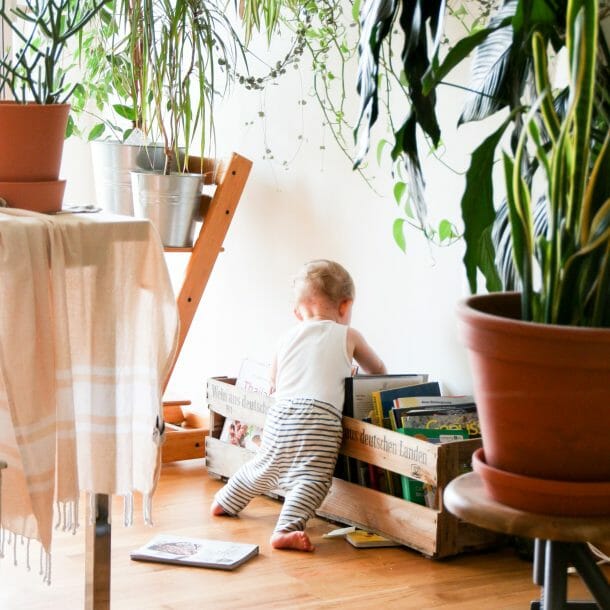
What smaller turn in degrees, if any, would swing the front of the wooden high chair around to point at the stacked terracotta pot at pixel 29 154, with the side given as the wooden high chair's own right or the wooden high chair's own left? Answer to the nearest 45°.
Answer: approximately 45° to the wooden high chair's own left

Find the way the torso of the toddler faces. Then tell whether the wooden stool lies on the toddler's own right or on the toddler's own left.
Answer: on the toddler's own right

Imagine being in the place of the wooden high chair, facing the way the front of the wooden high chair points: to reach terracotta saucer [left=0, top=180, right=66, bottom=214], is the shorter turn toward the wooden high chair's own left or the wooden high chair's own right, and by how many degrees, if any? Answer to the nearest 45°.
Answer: approximately 45° to the wooden high chair's own left

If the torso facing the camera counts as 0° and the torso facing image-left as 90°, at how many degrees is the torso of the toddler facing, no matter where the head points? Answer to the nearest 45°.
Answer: approximately 225°

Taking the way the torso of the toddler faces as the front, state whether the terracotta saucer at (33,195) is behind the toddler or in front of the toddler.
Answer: behind

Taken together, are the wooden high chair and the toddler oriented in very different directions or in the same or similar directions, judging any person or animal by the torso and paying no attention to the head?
very different directions

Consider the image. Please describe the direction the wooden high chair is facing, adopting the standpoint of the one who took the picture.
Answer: facing the viewer and to the left of the viewer
